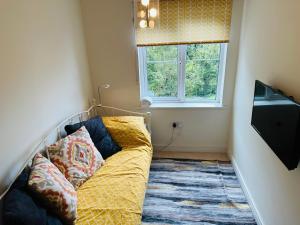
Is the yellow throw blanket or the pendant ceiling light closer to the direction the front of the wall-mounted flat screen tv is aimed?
the yellow throw blanket

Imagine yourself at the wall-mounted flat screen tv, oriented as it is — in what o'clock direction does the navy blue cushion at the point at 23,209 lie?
The navy blue cushion is roughly at 12 o'clock from the wall-mounted flat screen tv.

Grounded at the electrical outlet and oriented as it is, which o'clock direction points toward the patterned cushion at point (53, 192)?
The patterned cushion is roughly at 1 o'clock from the electrical outlet.

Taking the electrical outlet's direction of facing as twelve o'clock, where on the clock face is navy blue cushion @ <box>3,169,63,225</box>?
The navy blue cushion is roughly at 1 o'clock from the electrical outlet.

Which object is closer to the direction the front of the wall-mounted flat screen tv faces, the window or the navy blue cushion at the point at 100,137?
the navy blue cushion

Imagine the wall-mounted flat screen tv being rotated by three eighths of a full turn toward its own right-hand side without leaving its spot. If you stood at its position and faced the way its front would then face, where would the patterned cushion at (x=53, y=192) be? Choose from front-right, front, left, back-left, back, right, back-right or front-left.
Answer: back-left

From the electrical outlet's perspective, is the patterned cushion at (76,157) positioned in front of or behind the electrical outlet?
in front

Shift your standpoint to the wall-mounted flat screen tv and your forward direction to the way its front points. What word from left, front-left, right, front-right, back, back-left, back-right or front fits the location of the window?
right

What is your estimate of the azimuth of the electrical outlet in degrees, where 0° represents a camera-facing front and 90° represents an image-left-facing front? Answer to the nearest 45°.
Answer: approximately 0°

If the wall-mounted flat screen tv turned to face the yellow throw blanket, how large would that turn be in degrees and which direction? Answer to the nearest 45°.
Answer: approximately 45° to its right

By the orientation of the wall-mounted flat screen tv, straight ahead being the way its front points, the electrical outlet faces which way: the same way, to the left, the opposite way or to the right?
to the left

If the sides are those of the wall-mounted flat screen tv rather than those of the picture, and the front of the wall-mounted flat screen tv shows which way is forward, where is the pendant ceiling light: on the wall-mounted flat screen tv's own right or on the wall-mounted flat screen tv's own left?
on the wall-mounted flat screen tv's own right

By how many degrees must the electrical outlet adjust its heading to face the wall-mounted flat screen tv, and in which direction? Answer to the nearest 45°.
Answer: approximately 45° to its left

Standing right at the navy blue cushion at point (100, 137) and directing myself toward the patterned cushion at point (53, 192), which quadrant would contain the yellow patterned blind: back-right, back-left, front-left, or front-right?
back-left

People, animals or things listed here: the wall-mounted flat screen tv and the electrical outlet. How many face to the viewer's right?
0
